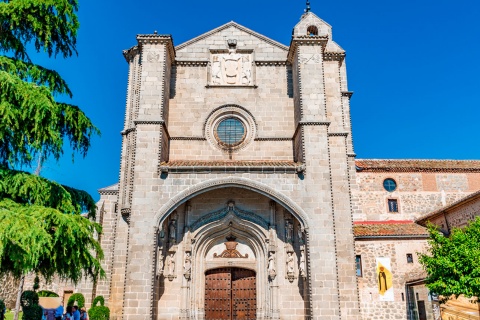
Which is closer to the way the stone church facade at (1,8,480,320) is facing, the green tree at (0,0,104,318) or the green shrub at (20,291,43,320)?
the green tree

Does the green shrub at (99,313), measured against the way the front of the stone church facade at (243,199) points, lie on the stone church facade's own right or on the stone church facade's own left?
on the stone church facade's own right

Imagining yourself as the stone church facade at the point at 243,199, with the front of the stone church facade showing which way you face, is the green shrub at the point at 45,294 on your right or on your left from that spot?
on your right

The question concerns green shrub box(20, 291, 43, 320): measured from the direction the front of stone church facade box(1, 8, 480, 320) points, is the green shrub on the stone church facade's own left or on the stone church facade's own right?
on the stone church facade's own right

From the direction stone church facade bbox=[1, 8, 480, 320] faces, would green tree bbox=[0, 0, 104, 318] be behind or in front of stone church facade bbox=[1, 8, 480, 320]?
in front

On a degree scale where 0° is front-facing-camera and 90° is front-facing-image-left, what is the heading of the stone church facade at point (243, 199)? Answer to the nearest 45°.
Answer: approximately 0°
